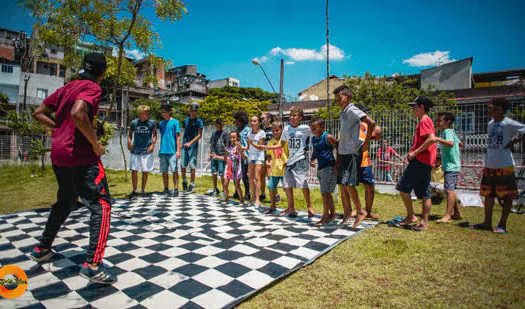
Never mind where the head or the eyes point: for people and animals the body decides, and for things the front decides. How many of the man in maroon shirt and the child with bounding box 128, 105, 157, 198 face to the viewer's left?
0

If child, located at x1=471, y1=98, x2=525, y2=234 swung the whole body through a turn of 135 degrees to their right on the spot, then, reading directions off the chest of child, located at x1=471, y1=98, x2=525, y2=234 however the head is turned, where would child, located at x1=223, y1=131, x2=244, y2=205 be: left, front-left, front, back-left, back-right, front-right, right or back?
left

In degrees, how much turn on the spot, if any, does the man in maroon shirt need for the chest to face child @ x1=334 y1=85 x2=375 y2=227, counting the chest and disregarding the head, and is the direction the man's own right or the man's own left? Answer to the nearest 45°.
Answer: approximately 45° to the man's own right

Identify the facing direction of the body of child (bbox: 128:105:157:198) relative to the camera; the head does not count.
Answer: toward the camera

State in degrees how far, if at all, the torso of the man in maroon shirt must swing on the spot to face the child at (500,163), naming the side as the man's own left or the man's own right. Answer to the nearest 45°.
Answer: approximately 45° to the man's own right

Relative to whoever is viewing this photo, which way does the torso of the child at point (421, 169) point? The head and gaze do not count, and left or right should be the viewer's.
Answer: facing to the left of the viewer

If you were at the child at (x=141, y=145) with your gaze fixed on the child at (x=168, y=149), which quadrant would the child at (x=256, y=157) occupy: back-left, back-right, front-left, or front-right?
front-right

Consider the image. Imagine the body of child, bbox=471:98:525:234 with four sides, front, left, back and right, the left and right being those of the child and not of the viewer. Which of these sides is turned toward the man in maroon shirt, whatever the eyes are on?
front

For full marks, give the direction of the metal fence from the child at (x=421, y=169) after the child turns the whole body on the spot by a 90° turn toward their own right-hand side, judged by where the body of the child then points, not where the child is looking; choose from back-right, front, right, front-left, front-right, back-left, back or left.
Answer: front

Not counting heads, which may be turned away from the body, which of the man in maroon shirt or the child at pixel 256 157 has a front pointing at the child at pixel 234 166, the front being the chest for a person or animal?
the man in maroon shirt

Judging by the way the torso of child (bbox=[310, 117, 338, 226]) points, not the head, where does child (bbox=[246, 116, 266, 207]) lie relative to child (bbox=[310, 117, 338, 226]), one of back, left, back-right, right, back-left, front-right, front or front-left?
right

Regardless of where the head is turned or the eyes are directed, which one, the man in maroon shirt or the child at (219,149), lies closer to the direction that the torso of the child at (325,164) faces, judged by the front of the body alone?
the man in maroon shirt

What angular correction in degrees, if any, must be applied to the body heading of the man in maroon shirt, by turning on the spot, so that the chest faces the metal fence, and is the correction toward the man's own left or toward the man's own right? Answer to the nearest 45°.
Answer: approximately 45° to the man's own right

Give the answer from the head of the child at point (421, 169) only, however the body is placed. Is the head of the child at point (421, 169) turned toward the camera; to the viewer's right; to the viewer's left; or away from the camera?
to the viewer's left

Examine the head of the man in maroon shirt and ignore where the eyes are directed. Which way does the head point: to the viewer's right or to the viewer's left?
to the viewer's right

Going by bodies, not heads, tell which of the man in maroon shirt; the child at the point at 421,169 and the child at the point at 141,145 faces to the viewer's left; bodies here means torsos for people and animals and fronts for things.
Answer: the child at the point at 421,169

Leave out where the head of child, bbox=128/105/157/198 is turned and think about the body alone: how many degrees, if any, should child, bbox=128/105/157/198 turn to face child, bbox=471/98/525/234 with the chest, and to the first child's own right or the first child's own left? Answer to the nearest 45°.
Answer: approximately 45° to the first child's own left

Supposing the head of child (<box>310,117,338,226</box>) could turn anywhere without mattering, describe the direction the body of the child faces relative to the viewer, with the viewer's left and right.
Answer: facing the viewer and to the left of the viewer
